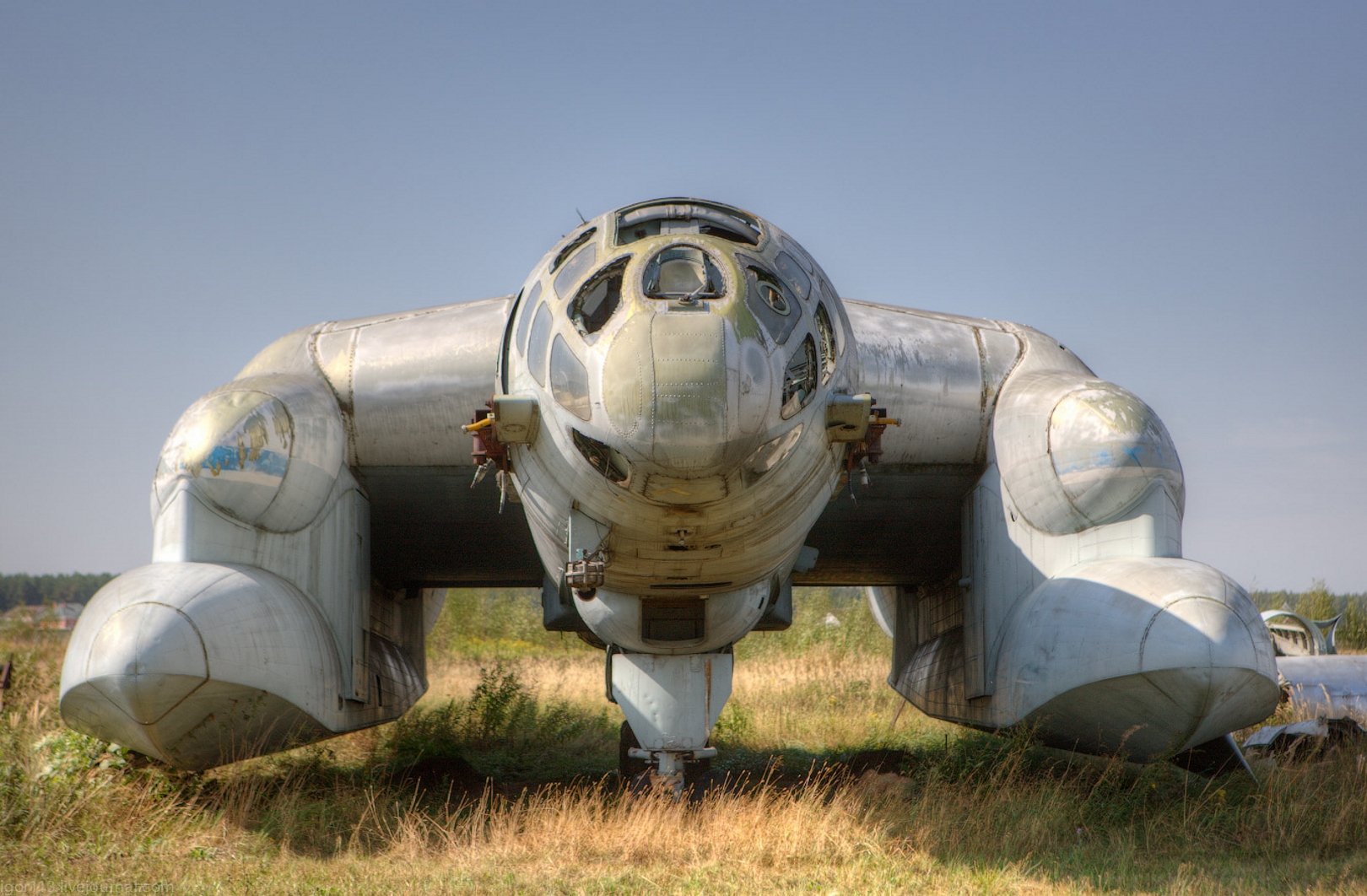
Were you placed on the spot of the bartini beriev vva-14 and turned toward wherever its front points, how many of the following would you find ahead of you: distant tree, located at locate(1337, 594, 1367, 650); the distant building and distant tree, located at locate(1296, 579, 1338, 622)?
0

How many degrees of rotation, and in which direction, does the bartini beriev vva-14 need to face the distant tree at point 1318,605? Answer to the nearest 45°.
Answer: approximately 135° to its left

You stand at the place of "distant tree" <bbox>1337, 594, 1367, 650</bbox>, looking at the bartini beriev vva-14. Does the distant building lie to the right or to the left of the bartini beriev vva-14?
right

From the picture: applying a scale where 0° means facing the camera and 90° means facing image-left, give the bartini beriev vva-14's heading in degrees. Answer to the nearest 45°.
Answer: approximately 0°

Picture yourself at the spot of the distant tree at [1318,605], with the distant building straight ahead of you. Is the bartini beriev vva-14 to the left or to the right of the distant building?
left

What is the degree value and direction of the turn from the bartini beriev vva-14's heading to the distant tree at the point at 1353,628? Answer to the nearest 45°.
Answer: approximately 135° to its left

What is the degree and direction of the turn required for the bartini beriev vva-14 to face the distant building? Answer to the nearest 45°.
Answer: approximately 135° to its right
